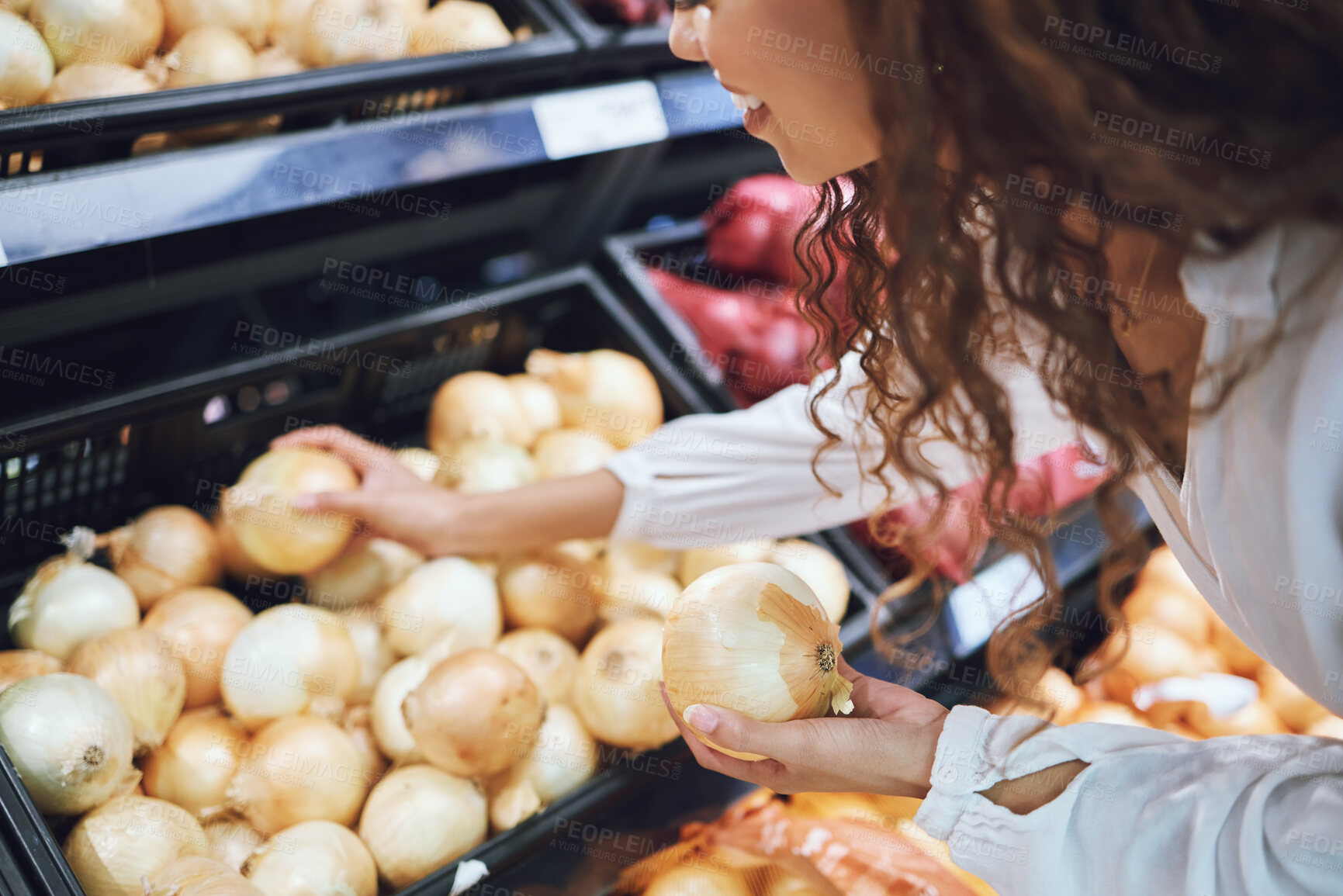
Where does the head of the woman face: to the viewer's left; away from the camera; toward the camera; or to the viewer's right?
to the viewer's left

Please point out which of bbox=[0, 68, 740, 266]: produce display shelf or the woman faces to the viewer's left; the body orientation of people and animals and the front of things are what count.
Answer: the woman

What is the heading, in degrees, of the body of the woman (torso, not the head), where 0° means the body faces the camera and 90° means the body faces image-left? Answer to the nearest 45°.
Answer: approximately 90°

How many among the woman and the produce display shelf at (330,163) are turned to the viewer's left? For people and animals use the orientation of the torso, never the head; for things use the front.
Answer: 1

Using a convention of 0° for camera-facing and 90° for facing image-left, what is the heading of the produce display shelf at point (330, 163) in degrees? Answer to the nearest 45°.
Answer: approximately 315°
